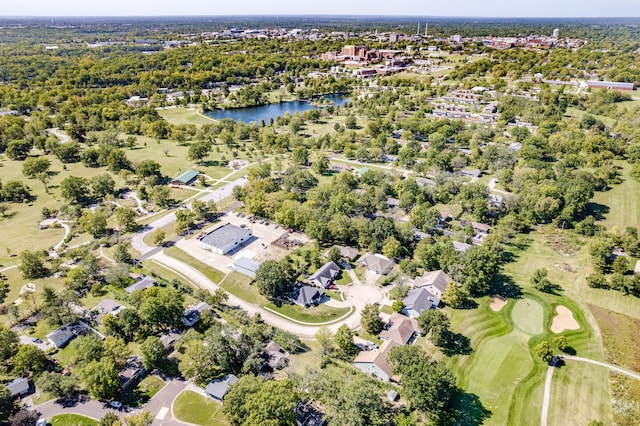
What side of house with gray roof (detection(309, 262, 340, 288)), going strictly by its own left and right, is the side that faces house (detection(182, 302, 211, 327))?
right

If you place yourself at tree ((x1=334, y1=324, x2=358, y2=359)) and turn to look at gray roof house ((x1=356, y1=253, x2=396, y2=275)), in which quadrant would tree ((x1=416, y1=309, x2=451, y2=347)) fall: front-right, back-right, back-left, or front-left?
front-right

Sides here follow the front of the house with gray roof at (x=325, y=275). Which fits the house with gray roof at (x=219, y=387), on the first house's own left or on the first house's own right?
on the first house's own right

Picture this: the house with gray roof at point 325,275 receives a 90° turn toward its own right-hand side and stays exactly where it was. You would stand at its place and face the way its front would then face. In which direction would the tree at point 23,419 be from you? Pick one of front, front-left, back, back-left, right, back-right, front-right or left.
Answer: front

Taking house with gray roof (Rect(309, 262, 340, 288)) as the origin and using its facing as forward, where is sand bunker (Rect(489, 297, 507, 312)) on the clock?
The sand bunker is roughly at 11 o'clock from the house with gray roof.

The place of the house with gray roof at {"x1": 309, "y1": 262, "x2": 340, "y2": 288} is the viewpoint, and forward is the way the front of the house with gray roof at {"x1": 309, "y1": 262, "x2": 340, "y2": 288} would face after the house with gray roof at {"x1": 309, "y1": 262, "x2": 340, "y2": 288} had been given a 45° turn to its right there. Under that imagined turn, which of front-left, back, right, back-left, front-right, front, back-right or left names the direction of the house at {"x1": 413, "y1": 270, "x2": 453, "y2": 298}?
left

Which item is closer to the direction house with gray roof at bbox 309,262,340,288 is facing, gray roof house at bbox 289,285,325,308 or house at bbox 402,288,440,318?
the house

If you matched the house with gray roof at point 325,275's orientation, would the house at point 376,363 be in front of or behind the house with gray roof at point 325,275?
in front

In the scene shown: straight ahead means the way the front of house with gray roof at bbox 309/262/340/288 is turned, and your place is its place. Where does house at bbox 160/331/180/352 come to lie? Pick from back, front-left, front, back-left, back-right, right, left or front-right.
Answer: right

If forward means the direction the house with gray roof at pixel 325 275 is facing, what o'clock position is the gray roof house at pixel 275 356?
The gray roof house is roughly at 2 o'clock from the house with gray roof.

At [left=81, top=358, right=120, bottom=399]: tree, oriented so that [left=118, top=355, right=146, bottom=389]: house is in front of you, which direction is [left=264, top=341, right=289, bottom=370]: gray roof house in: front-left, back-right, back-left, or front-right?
front-right

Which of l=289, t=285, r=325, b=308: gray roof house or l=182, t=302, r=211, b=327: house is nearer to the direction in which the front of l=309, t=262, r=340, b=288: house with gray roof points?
the gray roof house

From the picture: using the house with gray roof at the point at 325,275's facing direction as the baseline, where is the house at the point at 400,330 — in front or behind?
in front

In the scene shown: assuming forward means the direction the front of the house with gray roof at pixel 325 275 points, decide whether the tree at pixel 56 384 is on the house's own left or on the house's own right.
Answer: on the house's own right

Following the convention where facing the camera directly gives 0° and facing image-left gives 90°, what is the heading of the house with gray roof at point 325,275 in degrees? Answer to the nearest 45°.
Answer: approximately 315°

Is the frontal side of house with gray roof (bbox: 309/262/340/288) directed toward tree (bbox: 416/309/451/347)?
yes

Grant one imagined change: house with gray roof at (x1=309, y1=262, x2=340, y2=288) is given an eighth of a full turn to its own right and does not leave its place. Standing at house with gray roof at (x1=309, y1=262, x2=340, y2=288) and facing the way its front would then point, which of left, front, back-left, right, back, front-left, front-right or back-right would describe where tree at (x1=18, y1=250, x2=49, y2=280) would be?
right
